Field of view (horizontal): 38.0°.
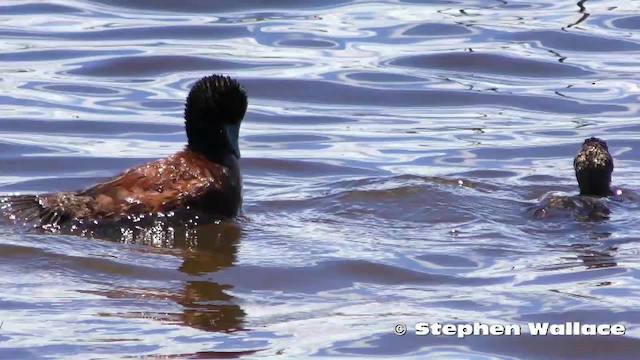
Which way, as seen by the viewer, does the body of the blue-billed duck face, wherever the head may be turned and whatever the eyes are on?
to the viewer's right

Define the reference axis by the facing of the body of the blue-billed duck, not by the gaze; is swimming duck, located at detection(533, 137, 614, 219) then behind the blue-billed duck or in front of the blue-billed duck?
in front
